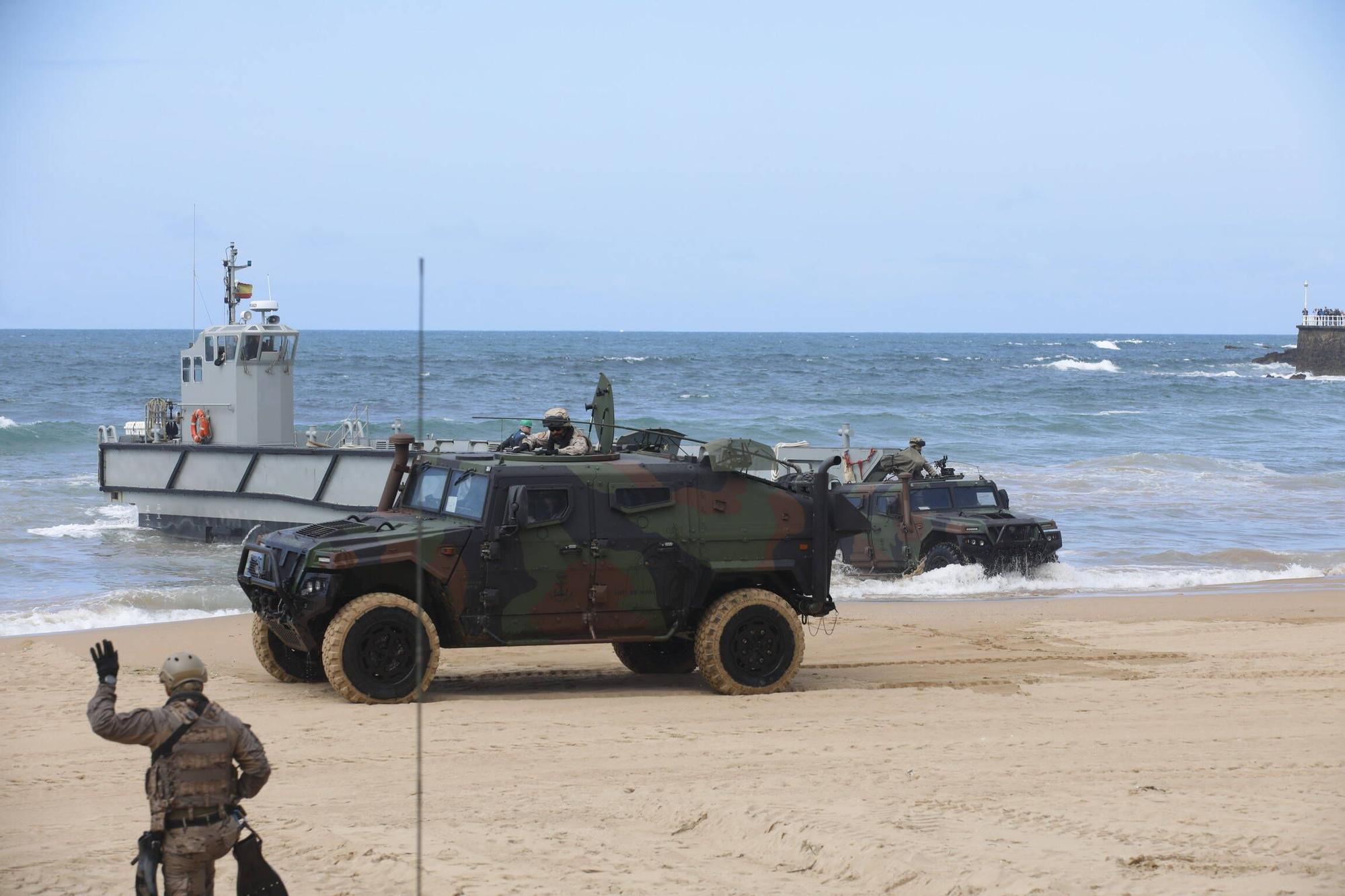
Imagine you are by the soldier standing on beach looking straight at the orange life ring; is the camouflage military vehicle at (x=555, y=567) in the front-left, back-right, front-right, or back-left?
front-right

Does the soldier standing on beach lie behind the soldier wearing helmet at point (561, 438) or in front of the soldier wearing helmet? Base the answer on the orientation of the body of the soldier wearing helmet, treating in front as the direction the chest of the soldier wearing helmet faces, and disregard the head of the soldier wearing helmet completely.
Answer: in front

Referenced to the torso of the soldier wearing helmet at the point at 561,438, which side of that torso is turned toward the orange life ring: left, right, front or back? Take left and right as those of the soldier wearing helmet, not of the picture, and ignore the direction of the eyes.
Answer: right

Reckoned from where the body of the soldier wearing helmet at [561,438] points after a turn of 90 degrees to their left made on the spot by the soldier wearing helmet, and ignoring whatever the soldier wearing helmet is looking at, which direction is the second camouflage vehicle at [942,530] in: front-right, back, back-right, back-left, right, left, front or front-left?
left

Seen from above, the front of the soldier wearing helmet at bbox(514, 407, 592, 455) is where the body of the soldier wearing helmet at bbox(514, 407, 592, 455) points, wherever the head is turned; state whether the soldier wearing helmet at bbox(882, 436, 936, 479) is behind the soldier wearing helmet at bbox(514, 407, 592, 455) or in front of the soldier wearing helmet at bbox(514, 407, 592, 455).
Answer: behind

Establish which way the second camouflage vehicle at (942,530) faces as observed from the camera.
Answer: facing the viewer and to the right of the viewer

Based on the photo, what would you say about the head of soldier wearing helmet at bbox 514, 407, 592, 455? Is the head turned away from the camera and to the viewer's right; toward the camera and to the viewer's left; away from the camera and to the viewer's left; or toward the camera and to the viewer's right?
toward the camera and to the viewer's left

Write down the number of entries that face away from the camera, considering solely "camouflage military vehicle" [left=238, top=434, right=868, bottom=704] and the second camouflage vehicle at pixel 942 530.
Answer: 0

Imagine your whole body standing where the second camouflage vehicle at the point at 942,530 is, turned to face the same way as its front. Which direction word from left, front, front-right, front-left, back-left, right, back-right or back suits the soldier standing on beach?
front-right

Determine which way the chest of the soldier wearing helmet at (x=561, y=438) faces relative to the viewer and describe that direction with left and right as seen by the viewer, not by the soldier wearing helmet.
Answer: facing the viewer and to the left of the viewer

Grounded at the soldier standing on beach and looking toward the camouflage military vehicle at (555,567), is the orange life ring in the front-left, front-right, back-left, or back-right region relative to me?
front-left
